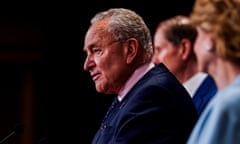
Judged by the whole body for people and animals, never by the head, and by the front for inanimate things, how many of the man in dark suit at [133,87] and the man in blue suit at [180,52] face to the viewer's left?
2

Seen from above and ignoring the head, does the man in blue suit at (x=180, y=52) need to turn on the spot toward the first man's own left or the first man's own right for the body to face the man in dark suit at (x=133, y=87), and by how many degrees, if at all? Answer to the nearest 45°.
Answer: approximately 90° to the first man's own left

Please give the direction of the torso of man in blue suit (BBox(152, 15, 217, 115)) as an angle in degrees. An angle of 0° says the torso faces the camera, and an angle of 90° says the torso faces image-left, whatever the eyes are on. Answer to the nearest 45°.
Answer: approximately 90°

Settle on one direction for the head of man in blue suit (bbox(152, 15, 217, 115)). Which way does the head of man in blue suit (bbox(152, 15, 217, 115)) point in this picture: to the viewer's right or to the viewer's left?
to the viewer's left

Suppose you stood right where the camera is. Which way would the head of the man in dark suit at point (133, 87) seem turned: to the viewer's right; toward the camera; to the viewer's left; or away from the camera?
to the viewer's left

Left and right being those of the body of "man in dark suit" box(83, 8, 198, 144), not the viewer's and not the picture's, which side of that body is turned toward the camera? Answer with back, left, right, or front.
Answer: left
